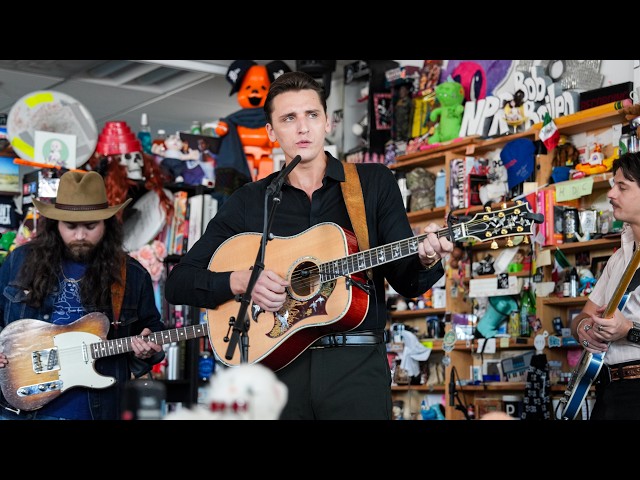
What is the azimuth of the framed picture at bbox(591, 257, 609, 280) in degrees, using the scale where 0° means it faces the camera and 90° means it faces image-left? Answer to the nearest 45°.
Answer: approximately 0°

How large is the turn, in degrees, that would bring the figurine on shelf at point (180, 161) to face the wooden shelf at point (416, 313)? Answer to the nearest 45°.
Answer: approximately 90° to its left

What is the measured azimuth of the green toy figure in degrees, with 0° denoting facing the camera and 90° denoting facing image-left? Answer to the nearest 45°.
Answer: approximately 45°

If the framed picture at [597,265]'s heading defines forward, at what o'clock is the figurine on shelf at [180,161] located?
The figurine on shelf is roughly at 3 o'clock from the framed picture.

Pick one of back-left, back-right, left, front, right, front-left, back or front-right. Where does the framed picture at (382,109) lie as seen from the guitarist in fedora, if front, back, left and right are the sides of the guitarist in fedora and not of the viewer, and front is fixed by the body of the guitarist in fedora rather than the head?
back-left

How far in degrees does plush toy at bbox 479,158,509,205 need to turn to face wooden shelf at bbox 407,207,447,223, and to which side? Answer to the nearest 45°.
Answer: approximately 90° to its right

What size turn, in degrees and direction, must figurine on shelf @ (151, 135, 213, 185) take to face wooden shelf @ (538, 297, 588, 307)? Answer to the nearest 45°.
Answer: approximately 45° to its left

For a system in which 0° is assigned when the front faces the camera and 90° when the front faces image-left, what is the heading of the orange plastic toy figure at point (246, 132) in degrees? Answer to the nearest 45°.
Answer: approximately 0°

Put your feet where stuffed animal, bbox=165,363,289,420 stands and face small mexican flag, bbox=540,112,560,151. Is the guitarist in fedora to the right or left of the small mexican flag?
left
